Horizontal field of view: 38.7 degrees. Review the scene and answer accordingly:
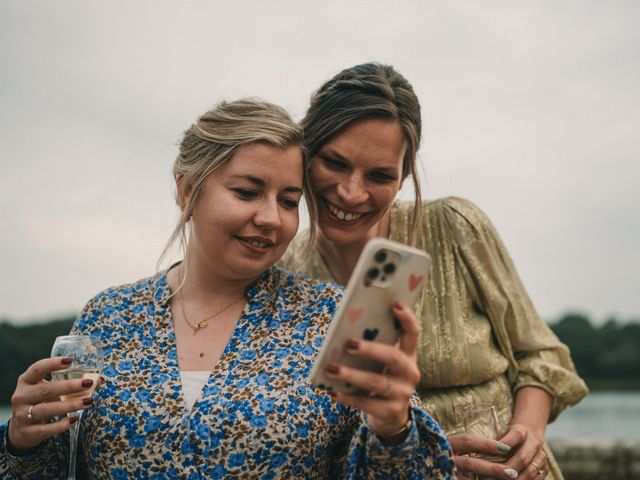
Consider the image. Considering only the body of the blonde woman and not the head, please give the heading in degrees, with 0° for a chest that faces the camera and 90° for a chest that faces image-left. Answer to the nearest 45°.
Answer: approximately 0°

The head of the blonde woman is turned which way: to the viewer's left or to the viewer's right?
to the viewer's right
